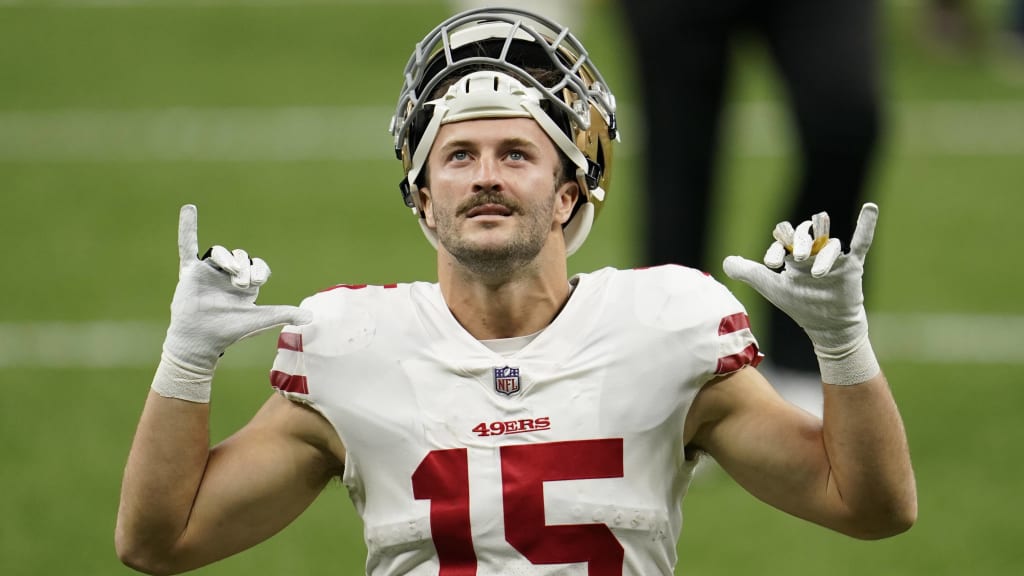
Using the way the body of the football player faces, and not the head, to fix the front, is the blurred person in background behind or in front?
behind

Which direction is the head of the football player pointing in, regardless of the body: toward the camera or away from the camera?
toward the camera

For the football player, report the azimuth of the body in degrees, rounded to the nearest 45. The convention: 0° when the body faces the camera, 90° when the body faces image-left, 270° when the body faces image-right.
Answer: approximately 0°
